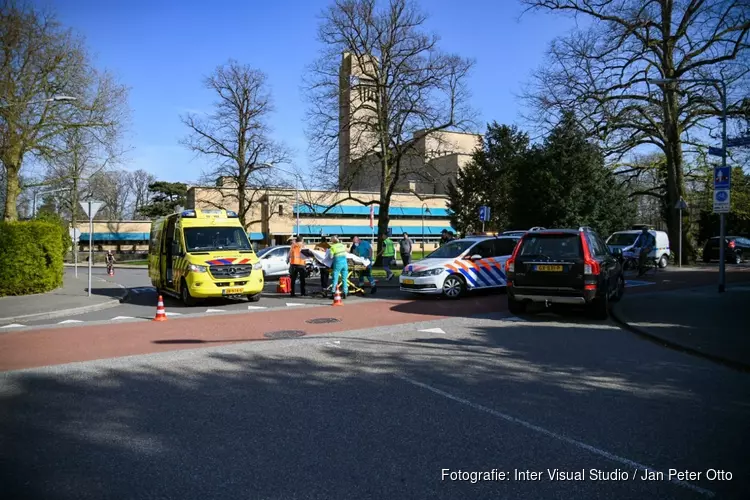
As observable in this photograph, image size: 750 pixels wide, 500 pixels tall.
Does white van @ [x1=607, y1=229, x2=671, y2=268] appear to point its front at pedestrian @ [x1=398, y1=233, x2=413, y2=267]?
yes

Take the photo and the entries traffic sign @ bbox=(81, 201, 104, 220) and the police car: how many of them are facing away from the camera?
1

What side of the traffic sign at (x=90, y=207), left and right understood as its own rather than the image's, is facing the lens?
back

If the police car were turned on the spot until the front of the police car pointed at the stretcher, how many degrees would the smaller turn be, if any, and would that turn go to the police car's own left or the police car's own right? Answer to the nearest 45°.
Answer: approximately 45° to the police car's own right

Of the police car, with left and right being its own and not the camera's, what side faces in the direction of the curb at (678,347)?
left

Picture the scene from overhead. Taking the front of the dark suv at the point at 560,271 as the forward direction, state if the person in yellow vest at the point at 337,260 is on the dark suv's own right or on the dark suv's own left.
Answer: on the dark suv's own left

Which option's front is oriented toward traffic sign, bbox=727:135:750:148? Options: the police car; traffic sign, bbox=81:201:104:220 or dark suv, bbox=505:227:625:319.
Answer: the dark suv

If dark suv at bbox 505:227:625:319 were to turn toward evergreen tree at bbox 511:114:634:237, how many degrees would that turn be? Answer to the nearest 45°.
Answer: approximately 45° to its left

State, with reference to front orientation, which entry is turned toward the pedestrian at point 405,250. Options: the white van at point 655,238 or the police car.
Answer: the white van

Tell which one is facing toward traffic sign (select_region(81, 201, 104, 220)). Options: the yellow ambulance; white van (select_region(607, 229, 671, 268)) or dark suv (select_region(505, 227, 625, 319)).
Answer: the white van
